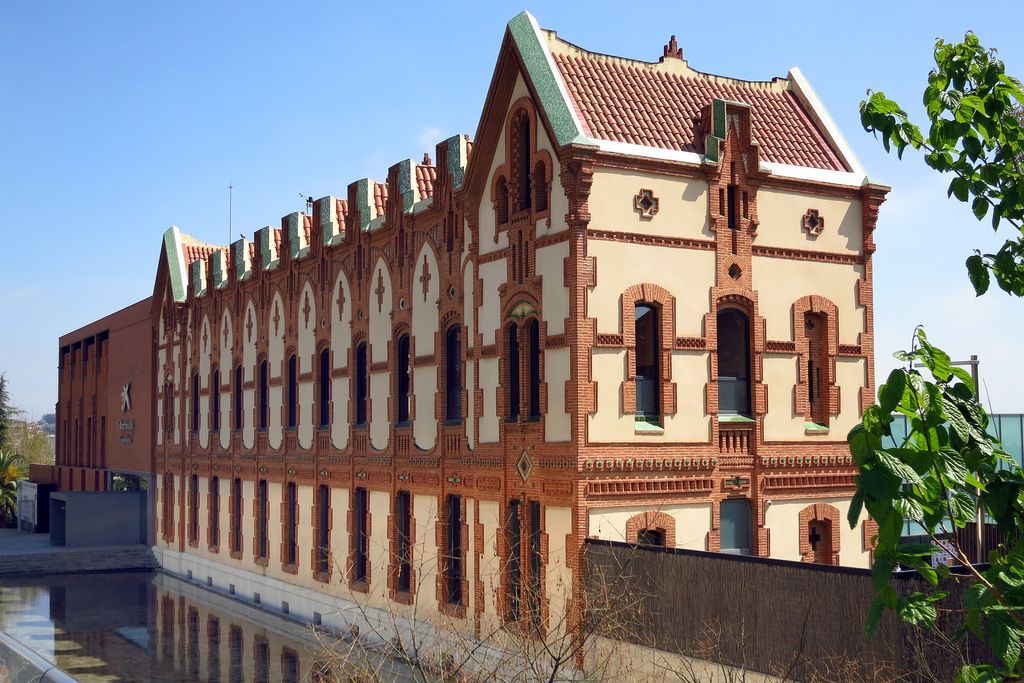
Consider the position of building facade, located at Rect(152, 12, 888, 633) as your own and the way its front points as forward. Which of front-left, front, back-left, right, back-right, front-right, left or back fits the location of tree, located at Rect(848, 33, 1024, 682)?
front-left
